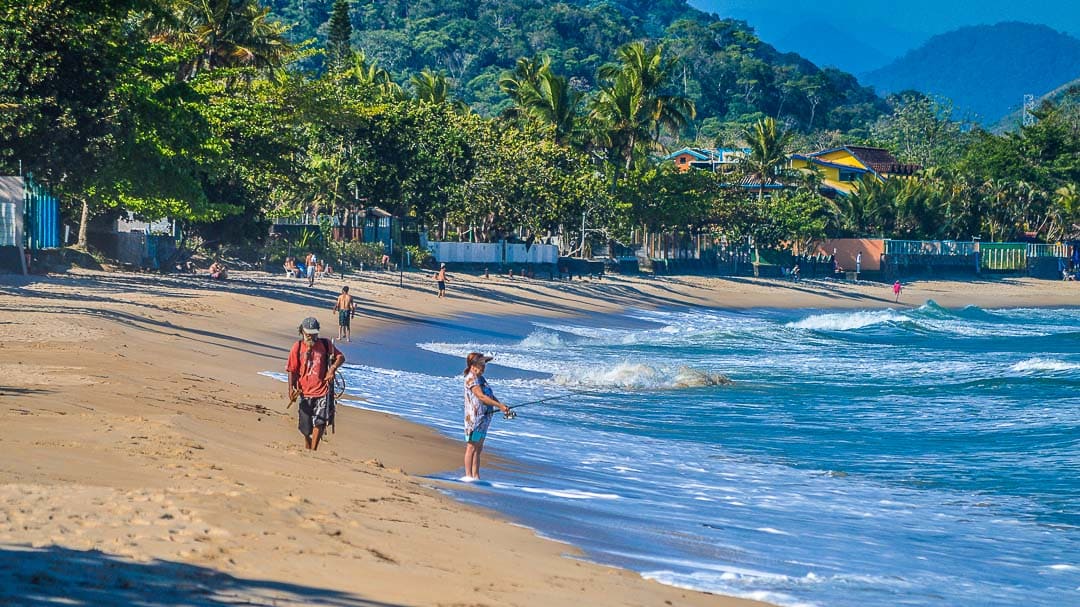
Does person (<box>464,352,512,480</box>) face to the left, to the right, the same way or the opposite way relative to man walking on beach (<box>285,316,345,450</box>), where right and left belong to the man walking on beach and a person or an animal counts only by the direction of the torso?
to the left

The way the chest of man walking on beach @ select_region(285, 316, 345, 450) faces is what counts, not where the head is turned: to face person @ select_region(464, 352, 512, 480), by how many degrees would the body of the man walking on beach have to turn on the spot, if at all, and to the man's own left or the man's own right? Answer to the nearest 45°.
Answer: approximately 90° to the man's own left

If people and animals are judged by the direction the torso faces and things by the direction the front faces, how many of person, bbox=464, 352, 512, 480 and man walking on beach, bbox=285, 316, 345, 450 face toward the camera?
1

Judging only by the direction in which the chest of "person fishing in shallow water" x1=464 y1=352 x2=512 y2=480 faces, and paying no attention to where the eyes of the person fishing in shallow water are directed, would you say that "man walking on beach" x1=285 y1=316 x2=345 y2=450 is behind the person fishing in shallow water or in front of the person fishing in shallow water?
behind

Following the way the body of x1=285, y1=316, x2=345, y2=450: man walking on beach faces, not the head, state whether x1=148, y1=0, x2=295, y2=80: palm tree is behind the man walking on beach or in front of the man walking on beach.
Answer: behind

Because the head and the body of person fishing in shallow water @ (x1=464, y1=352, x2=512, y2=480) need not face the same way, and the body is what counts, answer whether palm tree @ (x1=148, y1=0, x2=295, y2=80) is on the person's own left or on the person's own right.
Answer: on the person's own left

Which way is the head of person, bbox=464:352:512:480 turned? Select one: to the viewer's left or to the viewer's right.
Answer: to the viewer's right

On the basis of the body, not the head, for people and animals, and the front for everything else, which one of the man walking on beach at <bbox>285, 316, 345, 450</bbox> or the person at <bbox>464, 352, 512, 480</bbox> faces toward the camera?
the man walking on beach

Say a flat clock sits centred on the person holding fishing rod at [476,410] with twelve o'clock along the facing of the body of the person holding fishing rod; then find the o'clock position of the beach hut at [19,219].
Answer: The beach hut is roughly at 8 o'clock from the person holding fishing rod.

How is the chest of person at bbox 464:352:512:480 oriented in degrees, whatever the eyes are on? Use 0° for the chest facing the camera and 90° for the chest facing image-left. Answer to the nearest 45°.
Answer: approximately 270°

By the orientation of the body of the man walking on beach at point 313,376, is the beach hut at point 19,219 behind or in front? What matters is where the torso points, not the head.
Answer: behind

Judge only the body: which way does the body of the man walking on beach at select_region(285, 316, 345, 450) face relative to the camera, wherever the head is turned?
toward the camera
